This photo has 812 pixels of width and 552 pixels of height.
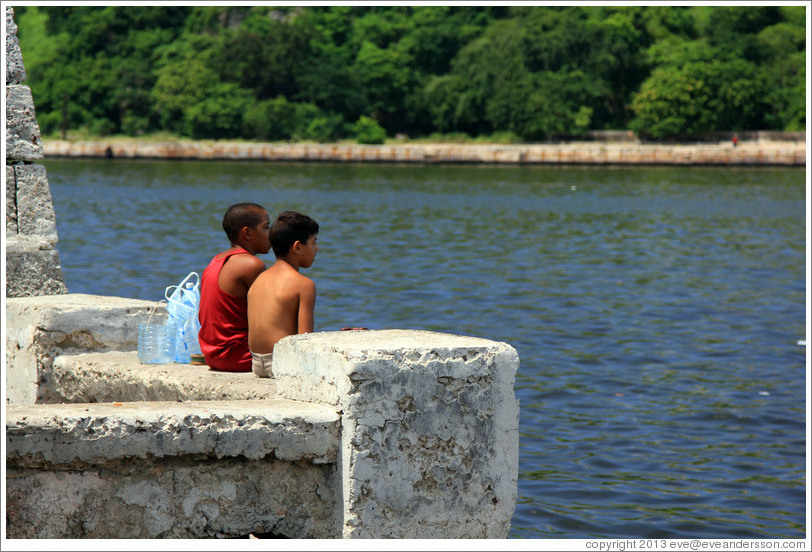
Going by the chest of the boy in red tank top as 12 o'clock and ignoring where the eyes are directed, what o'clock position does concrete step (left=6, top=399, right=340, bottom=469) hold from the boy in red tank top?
The concrete step is roughly at 5 o'clock from the boy in red tank top.

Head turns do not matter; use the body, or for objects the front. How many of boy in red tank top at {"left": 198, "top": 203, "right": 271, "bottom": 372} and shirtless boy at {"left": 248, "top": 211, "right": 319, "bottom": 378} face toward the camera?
0

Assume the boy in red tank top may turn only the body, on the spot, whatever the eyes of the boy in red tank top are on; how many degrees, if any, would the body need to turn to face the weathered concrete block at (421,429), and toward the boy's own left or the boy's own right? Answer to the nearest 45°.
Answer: approximately 90° to the boy's own right

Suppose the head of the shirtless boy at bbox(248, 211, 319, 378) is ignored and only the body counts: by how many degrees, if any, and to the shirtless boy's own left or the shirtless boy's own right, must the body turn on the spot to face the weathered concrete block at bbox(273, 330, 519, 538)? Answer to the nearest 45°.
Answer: approximately 90° to the shirtless boy's own right

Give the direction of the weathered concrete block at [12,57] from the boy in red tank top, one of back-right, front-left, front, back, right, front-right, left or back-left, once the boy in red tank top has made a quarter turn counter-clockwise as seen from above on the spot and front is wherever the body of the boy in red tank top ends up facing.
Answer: front

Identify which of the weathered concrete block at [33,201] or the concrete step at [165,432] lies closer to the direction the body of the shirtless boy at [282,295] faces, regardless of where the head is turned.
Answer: the weathered concrete block

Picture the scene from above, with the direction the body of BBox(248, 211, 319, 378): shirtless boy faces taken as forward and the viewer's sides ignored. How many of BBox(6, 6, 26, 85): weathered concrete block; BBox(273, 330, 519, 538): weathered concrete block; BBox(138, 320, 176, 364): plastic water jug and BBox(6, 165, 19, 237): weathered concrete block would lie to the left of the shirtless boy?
3

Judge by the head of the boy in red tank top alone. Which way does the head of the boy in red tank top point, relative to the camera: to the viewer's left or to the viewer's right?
to the viewer's right

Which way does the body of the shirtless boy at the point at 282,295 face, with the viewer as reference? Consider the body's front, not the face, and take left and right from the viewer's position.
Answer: facing away from the viewer and to the right of the viewer

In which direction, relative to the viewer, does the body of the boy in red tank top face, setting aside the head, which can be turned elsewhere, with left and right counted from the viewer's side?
facing away from the viewer and to the right of the viewer

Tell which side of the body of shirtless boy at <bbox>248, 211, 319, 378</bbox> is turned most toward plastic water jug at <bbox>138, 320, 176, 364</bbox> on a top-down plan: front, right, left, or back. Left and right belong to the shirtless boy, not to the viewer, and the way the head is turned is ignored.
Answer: left

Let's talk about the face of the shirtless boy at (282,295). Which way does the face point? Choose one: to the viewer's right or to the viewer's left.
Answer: to the viewer's right

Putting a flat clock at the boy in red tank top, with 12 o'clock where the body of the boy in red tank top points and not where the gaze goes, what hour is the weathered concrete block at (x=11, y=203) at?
The weathered concrete block is roughly at 9 o'clock from the boy in red tank top.

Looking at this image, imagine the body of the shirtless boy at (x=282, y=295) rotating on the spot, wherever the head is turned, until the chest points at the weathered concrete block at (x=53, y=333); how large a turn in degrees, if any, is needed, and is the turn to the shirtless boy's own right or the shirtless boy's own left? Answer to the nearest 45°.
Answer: approximately 90° to the shirtless boy's own left
